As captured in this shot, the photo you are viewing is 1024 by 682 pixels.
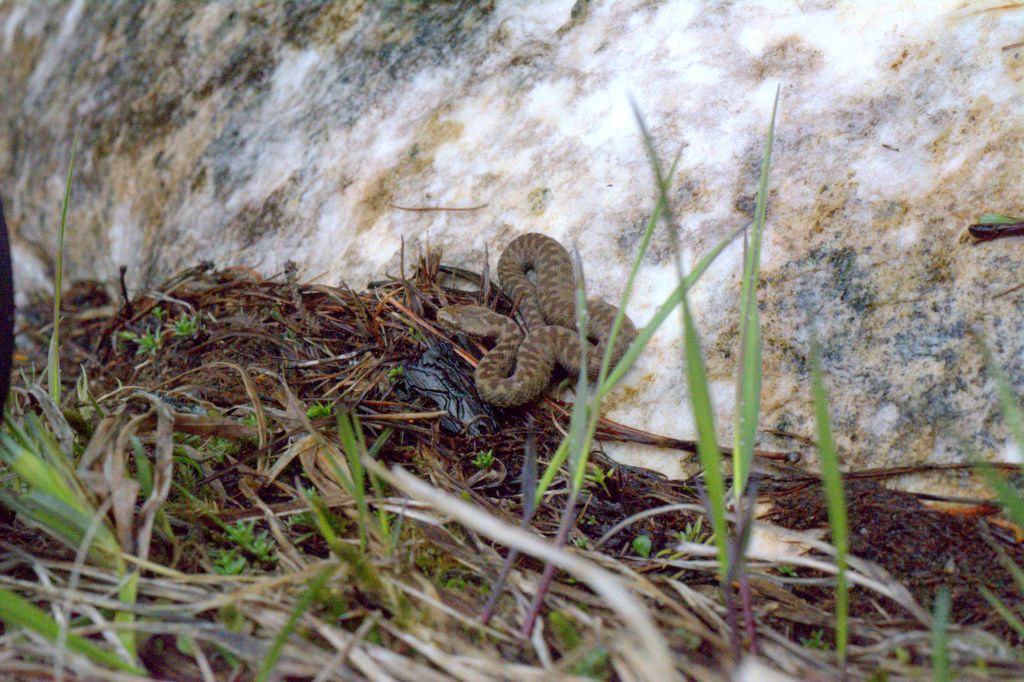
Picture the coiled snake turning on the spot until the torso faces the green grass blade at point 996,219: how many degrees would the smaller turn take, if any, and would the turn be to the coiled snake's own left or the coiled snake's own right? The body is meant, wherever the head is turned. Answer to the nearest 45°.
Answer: approximately 135° to the coiled snake's own left

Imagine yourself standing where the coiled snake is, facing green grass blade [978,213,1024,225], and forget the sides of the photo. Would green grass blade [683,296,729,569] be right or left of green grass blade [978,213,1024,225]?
right

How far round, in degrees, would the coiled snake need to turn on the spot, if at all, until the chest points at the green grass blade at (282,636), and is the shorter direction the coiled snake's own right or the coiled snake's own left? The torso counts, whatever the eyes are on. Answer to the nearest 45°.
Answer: approximately 90° to the coiled snake's own left

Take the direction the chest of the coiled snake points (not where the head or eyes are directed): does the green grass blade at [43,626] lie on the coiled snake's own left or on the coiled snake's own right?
on the coiled snake's own left

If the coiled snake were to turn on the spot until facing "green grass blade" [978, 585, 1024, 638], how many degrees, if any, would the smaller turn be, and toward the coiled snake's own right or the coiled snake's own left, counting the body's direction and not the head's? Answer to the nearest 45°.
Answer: approximately 90° to the coiled snake's own left

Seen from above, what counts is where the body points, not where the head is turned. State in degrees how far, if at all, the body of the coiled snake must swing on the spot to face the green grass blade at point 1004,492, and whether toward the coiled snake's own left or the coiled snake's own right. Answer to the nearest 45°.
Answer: approximately 90° to the coiled snake's own left

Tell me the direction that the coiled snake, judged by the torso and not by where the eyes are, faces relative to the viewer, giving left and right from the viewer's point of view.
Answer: facing to the left of the viewer
